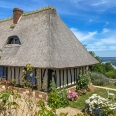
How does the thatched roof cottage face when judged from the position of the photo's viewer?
facing the viewer and to the left of the viewer

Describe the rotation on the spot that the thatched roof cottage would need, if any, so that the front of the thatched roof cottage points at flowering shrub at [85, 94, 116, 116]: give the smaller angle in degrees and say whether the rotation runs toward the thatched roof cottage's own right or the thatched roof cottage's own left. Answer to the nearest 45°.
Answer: approximately 90° to the thatched roof cottage's own left
